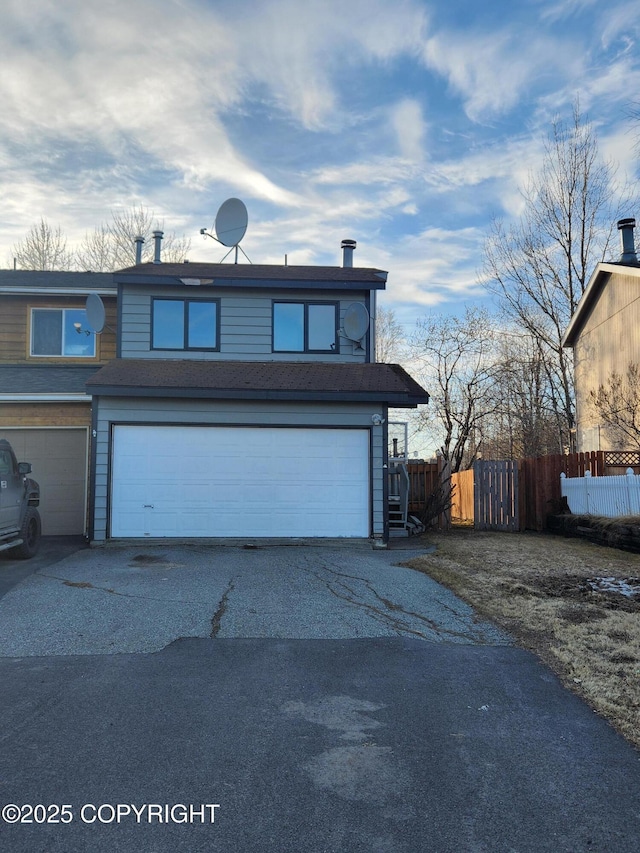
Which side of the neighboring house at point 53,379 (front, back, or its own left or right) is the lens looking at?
front

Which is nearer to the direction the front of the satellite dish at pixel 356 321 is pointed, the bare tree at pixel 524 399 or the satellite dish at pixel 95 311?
the satellite dish

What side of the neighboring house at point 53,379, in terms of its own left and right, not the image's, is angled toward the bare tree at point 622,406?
left

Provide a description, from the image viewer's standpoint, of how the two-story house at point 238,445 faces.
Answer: facing the viewer

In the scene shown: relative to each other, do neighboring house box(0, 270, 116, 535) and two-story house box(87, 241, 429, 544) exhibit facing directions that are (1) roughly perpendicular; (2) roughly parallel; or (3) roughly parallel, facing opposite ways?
roughly parallel

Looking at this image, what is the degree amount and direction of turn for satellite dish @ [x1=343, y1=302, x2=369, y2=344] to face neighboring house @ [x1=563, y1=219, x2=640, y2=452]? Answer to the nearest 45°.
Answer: approximately 180°

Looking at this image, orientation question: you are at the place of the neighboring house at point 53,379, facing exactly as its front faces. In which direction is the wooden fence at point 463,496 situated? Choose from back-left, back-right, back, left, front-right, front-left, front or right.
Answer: left

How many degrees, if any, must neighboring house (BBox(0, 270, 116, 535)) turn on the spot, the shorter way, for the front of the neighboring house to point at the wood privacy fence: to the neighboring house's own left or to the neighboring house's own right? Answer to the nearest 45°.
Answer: approximately 90° to the neighboring house's own left

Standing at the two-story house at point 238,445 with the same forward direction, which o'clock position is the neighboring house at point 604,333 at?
The neighboring house is roughly at 8 o'clock from the two-story house.

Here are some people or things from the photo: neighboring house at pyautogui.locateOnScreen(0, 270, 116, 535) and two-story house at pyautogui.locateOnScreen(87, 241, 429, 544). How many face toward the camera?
2

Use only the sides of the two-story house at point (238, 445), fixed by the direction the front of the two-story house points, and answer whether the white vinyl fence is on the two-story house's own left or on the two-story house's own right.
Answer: on the two-story house's own left

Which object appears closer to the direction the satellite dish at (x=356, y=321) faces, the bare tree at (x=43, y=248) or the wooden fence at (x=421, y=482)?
the bare tree

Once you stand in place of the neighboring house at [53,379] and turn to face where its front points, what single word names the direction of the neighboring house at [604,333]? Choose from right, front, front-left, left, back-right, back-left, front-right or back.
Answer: left
